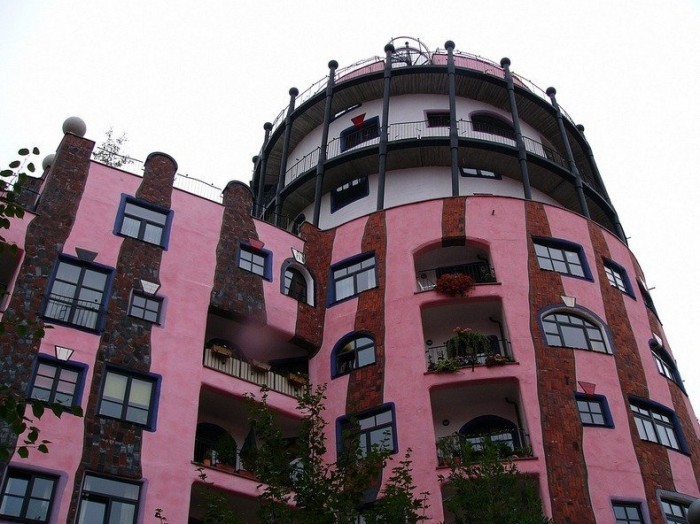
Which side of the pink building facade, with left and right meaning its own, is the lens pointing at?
front

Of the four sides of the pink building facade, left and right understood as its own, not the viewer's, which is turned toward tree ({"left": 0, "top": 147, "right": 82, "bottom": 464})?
front

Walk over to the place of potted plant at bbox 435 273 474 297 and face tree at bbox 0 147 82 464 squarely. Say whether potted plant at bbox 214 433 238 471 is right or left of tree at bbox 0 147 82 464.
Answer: right
